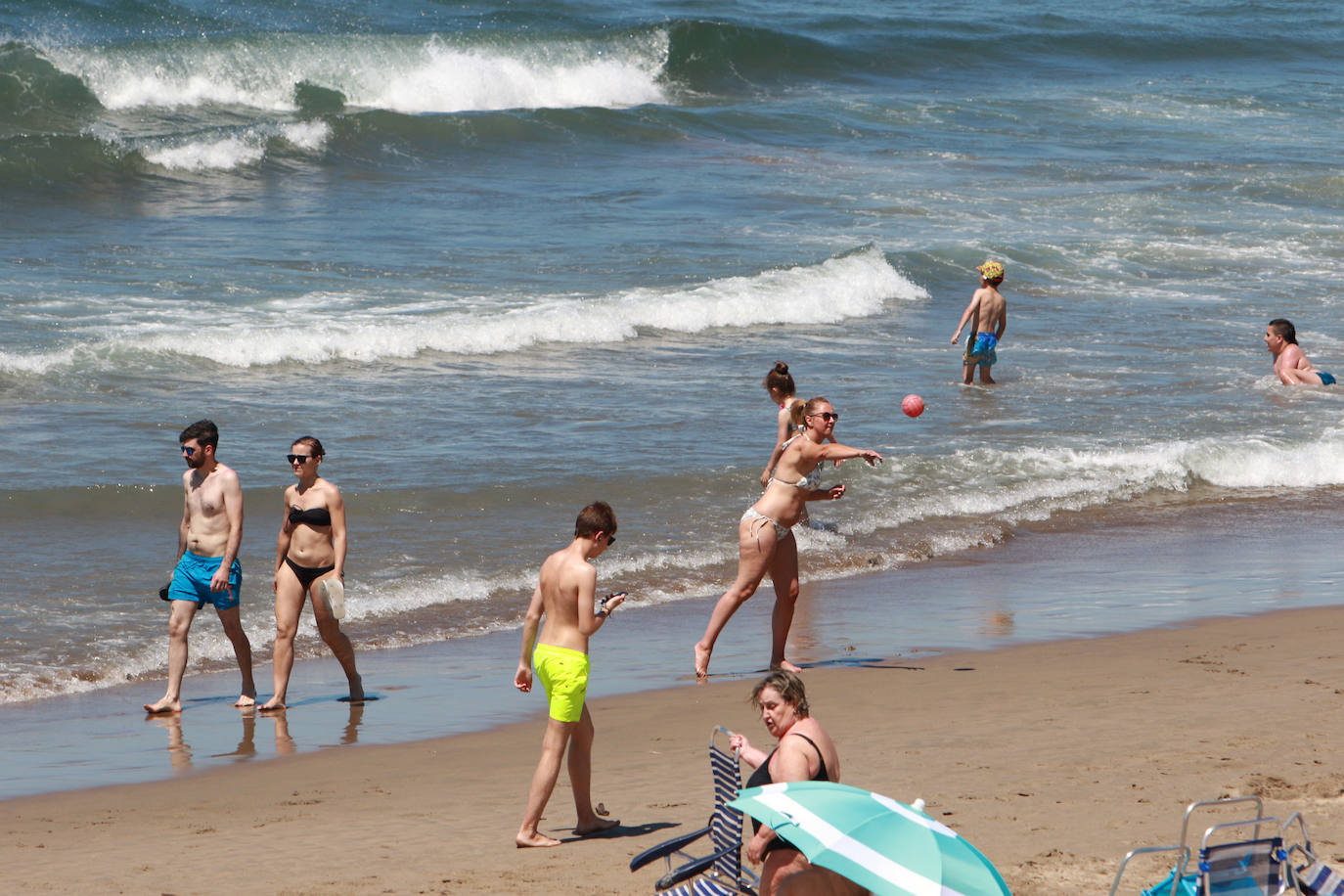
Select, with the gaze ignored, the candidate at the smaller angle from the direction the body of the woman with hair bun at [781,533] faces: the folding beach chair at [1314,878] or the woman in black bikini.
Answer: the folding beach chair

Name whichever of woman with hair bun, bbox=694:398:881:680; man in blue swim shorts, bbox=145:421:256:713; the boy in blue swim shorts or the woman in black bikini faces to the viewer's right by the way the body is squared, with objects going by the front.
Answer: the woman with hair bun

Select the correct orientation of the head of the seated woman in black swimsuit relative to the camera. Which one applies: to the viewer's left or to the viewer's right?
to the viewer's left

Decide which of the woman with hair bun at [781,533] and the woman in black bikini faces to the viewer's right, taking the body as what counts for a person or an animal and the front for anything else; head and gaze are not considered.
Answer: the woman with hair bun

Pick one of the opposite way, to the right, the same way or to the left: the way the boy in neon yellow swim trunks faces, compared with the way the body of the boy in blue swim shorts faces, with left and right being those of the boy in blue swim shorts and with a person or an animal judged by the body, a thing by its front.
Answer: to the right

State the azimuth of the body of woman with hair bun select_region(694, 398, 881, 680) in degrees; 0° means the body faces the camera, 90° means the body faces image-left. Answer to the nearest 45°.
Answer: approximately 270°

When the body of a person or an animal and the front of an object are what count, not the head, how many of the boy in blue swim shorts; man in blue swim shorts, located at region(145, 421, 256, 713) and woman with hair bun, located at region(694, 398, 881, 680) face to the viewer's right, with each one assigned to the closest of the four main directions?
1

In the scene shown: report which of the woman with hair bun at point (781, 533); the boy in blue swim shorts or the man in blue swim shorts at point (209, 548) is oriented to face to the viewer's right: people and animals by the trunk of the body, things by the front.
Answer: the woman with hair bun

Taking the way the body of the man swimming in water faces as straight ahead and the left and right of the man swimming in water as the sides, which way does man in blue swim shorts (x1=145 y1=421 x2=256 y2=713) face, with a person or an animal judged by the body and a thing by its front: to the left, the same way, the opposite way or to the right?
to the left

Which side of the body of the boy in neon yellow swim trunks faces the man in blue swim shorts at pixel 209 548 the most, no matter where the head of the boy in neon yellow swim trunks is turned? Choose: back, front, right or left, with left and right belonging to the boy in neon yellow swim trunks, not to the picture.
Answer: left

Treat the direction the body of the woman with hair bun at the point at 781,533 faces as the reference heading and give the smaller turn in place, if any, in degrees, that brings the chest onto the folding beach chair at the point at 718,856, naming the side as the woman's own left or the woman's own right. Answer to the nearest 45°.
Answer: approximately 90° to the woman's own right

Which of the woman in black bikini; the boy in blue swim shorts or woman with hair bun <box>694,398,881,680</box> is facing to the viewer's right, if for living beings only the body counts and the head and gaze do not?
the woman with hair bun

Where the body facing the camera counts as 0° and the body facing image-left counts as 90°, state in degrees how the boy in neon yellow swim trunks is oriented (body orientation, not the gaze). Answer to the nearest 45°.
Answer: approximately 225°

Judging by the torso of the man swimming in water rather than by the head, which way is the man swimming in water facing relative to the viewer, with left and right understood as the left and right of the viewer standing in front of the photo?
facing to the left of the viewer
